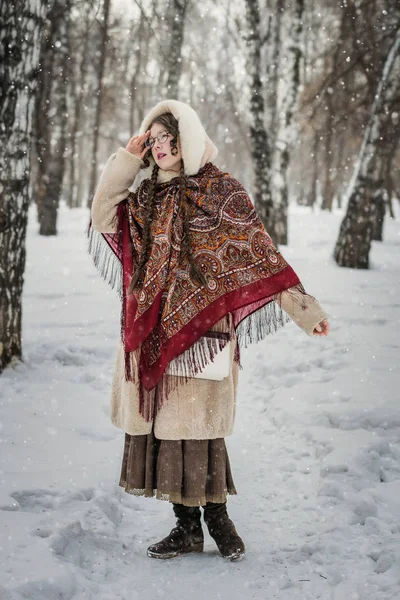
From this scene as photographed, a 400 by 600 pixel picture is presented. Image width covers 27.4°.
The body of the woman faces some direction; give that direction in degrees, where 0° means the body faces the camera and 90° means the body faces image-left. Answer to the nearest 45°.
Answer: approximately 45°

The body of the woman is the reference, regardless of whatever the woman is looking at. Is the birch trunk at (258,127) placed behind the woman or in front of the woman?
behind

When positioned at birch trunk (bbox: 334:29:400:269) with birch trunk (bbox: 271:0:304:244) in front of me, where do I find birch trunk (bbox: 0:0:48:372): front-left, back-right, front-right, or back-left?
back-left

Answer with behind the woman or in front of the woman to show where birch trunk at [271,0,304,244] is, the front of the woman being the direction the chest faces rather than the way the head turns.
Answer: behind

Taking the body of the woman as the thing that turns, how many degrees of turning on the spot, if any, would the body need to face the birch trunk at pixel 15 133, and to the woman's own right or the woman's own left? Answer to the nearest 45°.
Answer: approximately 90° to the woman's own right
